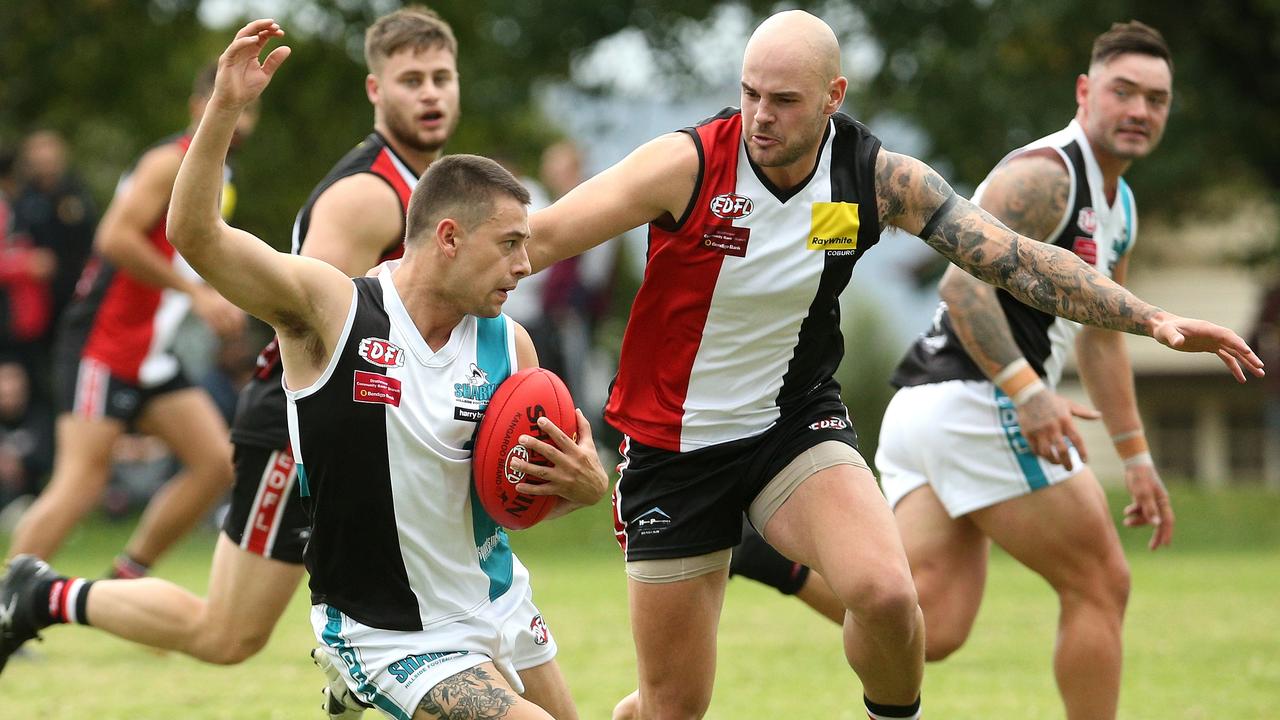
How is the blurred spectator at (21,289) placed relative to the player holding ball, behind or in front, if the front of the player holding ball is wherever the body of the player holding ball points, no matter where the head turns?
behind

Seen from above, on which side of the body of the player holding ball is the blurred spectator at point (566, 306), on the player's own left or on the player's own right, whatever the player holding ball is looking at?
on the player's own left

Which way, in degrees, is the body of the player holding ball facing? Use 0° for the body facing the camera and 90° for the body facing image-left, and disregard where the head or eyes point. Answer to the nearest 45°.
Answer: approximately 315°

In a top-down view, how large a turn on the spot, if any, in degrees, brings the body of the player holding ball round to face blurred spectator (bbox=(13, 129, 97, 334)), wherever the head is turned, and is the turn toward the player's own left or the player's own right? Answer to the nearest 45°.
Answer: approximately 135° to the player's own left

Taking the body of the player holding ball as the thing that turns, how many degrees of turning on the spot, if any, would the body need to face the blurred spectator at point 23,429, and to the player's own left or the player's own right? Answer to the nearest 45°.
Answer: approximately 135° to the player's own left
